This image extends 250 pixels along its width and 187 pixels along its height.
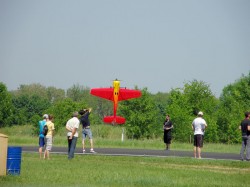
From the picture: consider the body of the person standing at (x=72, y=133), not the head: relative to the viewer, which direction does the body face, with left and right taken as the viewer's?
facing away from the viewer and to the right of the viewer

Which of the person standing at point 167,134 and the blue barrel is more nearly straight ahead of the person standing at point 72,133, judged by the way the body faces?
the person standing

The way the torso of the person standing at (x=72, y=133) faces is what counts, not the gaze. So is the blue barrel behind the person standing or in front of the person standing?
behind

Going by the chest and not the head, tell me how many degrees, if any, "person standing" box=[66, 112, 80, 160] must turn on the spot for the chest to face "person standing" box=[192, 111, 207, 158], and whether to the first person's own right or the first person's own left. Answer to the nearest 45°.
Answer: approximately 45° to the first person's own right

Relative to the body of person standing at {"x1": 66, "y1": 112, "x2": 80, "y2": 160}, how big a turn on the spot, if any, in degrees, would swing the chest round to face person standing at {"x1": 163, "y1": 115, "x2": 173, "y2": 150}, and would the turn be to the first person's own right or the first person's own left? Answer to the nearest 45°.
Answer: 0° — they already face them

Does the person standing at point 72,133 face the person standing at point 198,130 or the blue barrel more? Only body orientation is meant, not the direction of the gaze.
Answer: the person standing
